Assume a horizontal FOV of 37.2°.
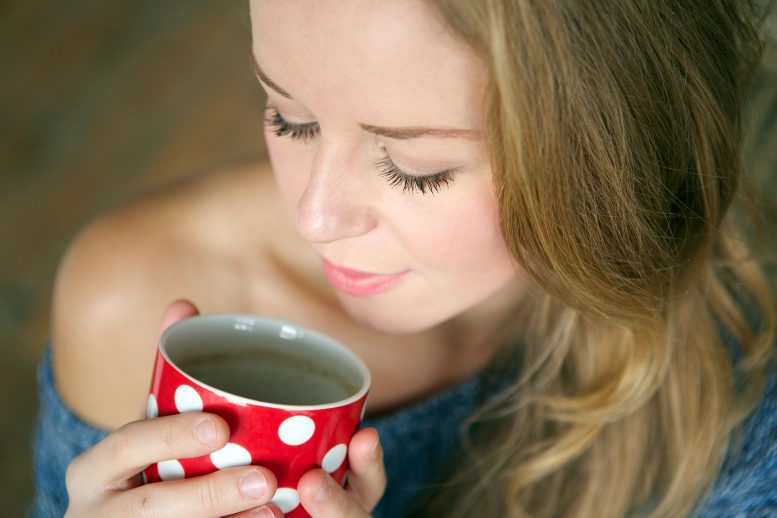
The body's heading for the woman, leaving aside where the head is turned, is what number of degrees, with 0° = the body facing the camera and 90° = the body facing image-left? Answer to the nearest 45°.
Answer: approximately 45°

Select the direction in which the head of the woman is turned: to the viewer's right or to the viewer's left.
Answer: to the viewer's left
